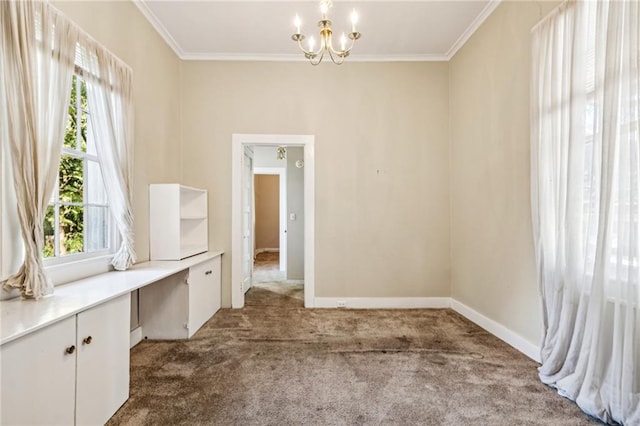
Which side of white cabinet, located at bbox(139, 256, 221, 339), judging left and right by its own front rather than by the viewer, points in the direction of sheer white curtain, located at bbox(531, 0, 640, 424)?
front

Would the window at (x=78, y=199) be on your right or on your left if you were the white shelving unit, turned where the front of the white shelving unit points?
on your right

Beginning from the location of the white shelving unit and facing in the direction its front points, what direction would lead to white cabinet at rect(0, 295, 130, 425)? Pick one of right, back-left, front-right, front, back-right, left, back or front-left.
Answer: front-right

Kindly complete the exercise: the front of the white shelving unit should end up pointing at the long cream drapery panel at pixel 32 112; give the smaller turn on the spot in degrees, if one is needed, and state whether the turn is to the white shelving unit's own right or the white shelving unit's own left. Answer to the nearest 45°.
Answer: approximately 90° to the white shelving unit's own right

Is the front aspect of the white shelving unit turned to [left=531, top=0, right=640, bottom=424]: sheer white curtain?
yes

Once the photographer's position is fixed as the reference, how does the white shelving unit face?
facing the viewer and to the right of the viewer
